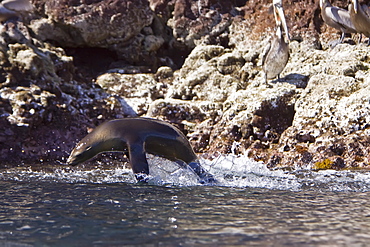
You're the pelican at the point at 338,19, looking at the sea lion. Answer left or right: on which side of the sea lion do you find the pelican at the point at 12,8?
right

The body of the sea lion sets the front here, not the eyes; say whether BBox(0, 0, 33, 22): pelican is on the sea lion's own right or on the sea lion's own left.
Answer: on the sea lion's own right

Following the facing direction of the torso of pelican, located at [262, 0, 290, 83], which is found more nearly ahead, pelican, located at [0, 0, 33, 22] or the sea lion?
the sea lion

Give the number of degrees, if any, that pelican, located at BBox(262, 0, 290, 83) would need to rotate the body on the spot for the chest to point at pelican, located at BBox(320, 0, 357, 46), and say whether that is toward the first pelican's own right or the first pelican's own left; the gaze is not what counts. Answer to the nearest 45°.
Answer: approximately 90° to the first pelican's own left

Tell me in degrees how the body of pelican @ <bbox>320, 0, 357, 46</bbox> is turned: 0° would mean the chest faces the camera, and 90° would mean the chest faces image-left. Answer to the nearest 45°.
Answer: approximately 90°

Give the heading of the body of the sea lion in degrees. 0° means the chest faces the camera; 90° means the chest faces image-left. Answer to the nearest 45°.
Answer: approximately 90°

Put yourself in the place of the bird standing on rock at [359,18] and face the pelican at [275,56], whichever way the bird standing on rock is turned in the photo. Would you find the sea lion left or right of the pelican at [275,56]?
left
